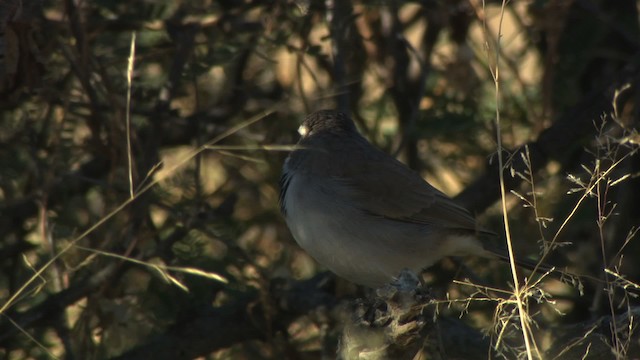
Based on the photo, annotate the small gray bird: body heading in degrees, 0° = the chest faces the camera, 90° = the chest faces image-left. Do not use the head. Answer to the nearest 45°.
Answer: approximately 90°
